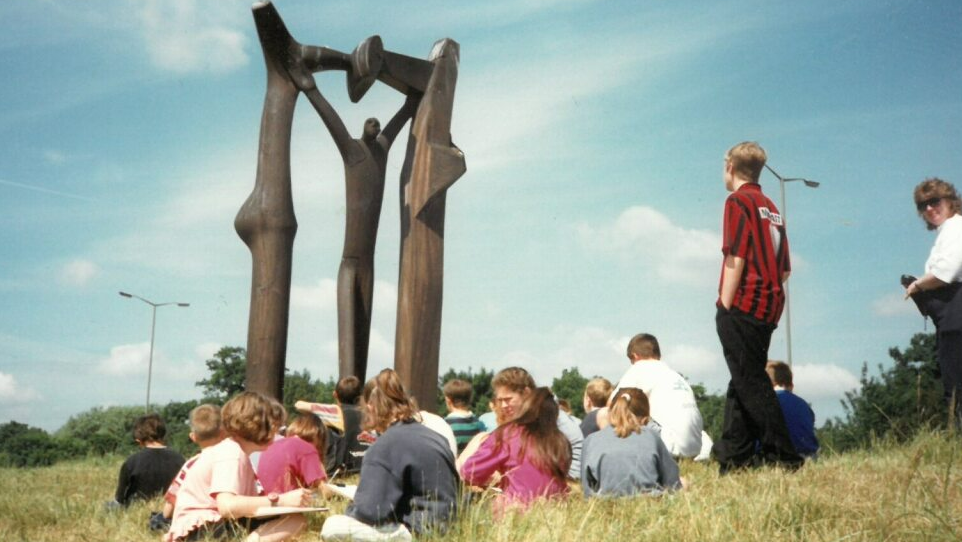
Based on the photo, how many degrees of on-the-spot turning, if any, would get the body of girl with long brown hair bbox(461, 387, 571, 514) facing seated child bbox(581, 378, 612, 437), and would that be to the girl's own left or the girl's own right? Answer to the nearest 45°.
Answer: approximately 45° to the girl's own right

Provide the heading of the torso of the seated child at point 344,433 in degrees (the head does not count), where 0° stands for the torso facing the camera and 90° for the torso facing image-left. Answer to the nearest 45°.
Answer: approximately 135°

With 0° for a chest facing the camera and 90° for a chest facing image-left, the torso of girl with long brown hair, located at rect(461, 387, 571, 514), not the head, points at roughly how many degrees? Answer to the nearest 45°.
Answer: approximately 135°

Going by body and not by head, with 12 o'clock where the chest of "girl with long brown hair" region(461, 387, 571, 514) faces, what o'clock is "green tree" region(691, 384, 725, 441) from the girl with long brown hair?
The green tree is roughly at 2 o'clock from the girl with long brown hair.

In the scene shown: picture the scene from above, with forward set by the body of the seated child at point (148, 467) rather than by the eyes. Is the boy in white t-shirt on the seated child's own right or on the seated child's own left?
on the seated child's own right

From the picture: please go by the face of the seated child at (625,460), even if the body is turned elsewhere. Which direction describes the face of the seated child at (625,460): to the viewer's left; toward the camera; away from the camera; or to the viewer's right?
away from the camera

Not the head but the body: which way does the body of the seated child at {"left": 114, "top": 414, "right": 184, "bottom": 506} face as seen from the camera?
away from the camera

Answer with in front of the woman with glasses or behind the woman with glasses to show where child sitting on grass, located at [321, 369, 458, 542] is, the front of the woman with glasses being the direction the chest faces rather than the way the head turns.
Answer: in front

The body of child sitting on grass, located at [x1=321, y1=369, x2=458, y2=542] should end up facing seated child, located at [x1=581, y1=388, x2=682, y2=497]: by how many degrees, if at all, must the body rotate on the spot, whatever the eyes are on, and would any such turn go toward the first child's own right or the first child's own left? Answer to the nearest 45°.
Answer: approximately 90° to the first child's own right

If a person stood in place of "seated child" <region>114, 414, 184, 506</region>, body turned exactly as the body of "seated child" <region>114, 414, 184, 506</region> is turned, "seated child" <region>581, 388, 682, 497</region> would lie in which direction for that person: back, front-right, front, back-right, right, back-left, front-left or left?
back-right

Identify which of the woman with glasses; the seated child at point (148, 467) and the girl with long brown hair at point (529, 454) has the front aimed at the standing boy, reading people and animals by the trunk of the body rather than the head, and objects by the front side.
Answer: the woman with glasses

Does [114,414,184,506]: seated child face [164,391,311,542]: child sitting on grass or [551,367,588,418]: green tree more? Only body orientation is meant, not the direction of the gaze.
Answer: the green tree

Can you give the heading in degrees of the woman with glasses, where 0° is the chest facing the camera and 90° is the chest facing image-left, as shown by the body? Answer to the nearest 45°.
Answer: approximately 45°

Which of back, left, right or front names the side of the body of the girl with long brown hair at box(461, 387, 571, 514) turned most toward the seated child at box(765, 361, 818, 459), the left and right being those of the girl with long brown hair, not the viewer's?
right

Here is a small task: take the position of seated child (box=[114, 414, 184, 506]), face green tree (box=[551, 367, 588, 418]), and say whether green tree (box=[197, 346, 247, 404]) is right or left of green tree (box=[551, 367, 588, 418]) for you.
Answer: left
